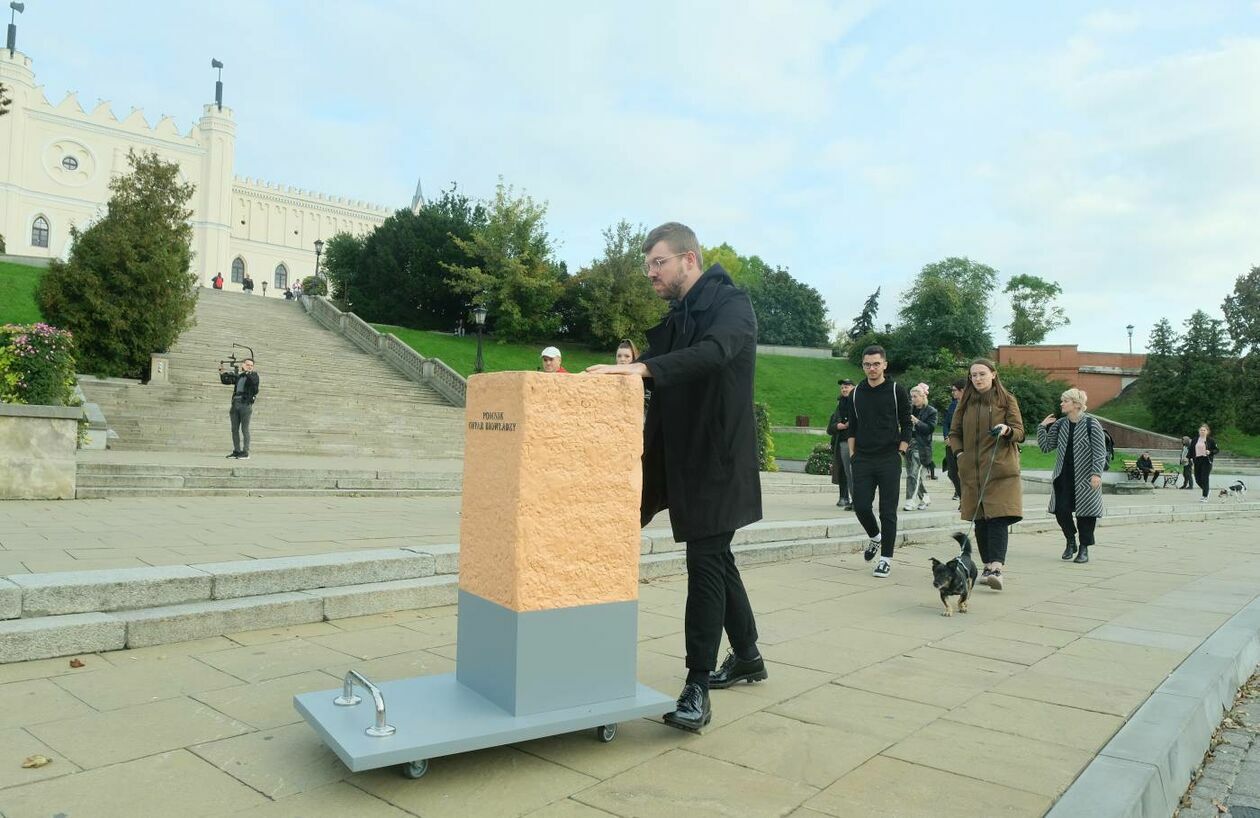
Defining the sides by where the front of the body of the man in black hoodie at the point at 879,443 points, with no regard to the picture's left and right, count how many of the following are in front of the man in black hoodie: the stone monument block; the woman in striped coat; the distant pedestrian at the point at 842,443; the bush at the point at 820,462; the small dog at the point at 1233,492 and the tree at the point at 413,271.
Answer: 1

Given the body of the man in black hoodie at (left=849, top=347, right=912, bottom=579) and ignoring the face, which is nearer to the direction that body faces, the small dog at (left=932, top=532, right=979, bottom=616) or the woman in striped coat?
the small dog

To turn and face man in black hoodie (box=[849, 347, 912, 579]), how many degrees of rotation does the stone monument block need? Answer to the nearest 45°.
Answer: approximately 180°

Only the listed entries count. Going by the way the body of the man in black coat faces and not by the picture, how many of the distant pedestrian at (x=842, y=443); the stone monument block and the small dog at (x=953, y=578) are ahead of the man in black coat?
1

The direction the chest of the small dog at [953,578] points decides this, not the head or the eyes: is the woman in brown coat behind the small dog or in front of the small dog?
behind

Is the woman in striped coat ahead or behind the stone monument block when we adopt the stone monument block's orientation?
behind

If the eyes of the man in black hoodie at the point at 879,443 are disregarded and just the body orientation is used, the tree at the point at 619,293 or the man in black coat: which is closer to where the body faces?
the man in black coat

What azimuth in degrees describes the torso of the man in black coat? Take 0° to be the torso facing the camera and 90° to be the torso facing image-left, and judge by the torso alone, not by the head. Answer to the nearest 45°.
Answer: approximately 45°

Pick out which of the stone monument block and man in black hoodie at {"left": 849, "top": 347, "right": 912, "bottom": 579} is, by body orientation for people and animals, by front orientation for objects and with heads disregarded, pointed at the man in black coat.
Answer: the man in black hoodie

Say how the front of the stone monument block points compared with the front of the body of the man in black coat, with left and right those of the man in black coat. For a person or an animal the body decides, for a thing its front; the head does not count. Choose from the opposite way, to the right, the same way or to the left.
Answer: the same way

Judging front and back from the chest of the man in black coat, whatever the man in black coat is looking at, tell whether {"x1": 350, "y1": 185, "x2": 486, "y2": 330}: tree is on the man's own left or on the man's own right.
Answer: on the man's own right

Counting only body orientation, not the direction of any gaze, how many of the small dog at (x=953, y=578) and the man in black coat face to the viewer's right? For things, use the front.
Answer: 0

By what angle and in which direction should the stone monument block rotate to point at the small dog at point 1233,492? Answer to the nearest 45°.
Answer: approximately 180°

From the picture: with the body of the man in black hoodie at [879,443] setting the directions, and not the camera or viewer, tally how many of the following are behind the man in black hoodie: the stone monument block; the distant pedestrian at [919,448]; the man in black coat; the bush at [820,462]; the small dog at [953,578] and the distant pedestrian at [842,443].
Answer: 3

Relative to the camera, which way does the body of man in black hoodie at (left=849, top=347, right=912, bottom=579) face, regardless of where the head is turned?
toward the camera

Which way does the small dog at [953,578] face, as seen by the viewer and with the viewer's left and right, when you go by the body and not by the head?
facing the viewer and to the left of the viewer

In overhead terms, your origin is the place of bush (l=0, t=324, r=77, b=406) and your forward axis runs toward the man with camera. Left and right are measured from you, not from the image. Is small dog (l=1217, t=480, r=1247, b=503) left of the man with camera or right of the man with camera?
right

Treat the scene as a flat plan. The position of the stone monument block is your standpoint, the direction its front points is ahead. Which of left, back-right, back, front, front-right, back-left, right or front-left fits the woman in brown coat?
back
